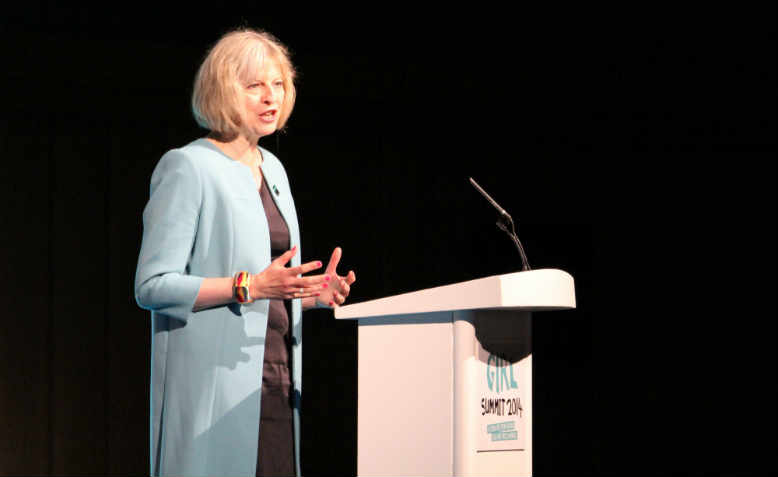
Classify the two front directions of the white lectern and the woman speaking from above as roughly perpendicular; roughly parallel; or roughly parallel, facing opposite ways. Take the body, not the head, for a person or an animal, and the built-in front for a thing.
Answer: roughly parallel

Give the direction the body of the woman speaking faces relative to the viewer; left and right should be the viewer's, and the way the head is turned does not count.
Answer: facing the viewer and to the right of the viewer

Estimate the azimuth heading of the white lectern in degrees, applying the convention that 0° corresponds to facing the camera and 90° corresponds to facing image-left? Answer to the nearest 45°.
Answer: approximately 315°

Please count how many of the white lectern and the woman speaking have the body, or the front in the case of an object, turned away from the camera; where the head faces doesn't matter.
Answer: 0

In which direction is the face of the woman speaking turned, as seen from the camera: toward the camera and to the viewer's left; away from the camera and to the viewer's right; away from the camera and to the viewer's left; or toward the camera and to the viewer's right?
toward the camera and to the viewer's right
